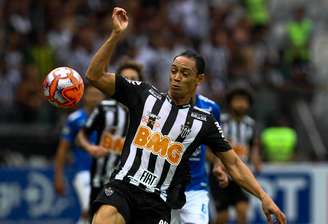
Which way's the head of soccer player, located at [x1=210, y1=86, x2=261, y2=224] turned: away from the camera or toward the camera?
toward the camera

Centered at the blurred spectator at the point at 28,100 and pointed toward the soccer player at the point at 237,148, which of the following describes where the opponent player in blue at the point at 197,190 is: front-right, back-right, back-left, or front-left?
front-right

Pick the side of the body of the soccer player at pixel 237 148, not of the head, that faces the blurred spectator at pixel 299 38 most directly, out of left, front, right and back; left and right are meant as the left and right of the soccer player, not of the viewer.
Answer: back

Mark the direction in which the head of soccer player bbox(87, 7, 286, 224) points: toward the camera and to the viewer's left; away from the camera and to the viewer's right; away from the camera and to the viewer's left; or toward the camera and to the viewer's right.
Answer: toward the camera and to the viewer's left

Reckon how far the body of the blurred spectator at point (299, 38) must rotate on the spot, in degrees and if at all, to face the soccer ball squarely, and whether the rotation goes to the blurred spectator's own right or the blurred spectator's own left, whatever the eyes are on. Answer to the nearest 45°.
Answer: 0° — they already face it

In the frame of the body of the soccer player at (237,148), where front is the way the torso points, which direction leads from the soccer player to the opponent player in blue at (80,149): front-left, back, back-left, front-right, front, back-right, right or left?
right

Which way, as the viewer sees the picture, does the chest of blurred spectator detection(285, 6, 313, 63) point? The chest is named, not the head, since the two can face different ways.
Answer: toward the camera

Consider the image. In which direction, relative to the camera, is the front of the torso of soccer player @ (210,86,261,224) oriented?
toward the camera

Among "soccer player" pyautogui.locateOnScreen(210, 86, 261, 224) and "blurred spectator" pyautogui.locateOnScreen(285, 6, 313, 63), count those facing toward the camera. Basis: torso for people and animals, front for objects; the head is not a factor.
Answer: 2

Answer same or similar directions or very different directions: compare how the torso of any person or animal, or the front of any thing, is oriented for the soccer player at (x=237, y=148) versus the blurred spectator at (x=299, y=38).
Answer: same or similar directions

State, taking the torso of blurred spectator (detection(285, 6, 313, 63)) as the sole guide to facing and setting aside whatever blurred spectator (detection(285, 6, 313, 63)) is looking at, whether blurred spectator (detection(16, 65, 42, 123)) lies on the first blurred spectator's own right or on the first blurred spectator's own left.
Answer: on the first blurred spectator's own right
